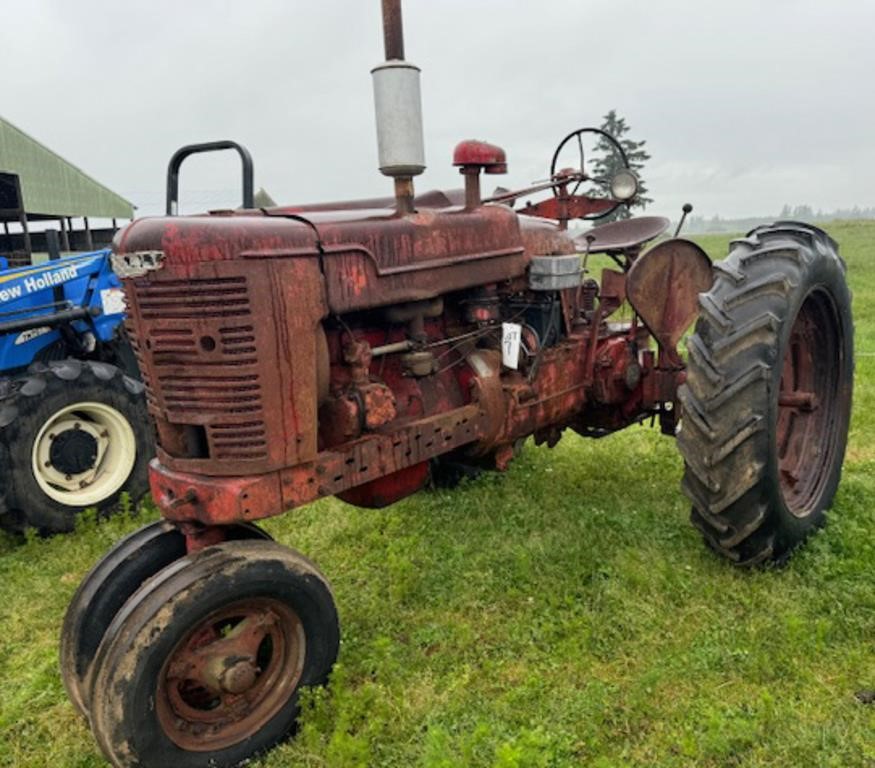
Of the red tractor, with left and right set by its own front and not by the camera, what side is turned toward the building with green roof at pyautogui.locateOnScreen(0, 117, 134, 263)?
right

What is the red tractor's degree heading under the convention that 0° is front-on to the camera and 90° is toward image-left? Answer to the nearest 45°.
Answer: approximately 45°

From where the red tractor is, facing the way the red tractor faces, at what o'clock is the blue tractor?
The blue tractor is roughly at 3 o'clock from the red tractor.
